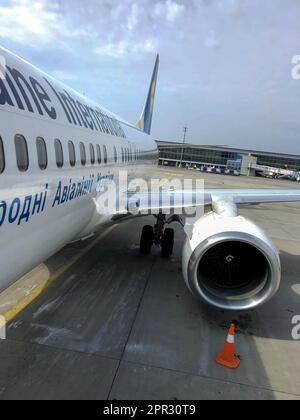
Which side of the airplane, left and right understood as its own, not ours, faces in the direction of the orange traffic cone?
left

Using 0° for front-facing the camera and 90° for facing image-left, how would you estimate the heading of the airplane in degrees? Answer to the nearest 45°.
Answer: approximately 0°
